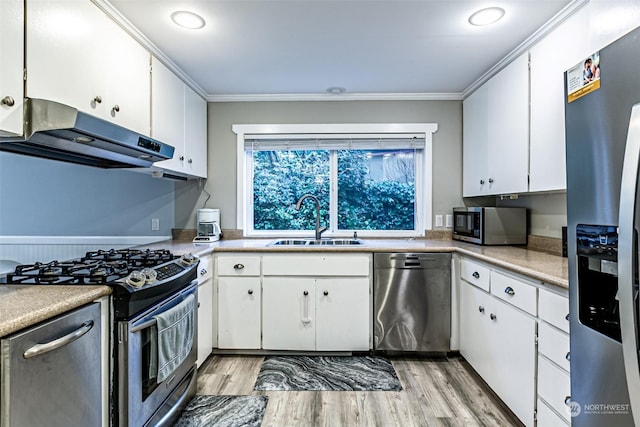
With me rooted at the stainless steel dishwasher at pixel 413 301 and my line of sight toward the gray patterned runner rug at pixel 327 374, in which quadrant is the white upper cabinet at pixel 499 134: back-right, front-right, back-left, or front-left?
back-left

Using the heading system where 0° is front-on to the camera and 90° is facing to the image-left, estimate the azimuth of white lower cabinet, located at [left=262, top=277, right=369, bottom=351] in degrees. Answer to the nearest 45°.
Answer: approximately 0°

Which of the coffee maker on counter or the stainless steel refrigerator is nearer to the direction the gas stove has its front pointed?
the stainless steel refrigerator

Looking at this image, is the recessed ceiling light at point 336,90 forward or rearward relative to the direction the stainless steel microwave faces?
forward

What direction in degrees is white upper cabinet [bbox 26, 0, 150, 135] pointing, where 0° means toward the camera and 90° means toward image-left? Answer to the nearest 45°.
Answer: approximately 315°

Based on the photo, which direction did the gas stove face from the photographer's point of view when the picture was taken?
facing the viewer and to the right of the viewer

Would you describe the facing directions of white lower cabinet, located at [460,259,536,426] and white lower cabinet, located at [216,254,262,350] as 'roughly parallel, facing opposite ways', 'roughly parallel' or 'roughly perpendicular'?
roughly perpendicular

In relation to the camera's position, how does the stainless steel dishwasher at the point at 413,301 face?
facing the viewer

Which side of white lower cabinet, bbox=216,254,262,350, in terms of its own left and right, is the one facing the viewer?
front

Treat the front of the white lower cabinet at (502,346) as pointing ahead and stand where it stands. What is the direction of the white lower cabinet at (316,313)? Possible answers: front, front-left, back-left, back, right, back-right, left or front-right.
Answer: front-right

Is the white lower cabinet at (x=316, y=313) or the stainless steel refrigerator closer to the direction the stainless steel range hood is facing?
the stainless steel refrigerator

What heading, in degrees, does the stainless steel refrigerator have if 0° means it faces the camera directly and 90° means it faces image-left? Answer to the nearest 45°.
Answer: approximately 45°

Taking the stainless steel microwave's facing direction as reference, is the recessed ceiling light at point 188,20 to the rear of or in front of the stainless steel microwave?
in front

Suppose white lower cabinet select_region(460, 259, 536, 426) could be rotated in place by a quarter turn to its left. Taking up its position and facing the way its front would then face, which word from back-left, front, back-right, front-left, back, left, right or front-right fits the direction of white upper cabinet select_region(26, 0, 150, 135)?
right
